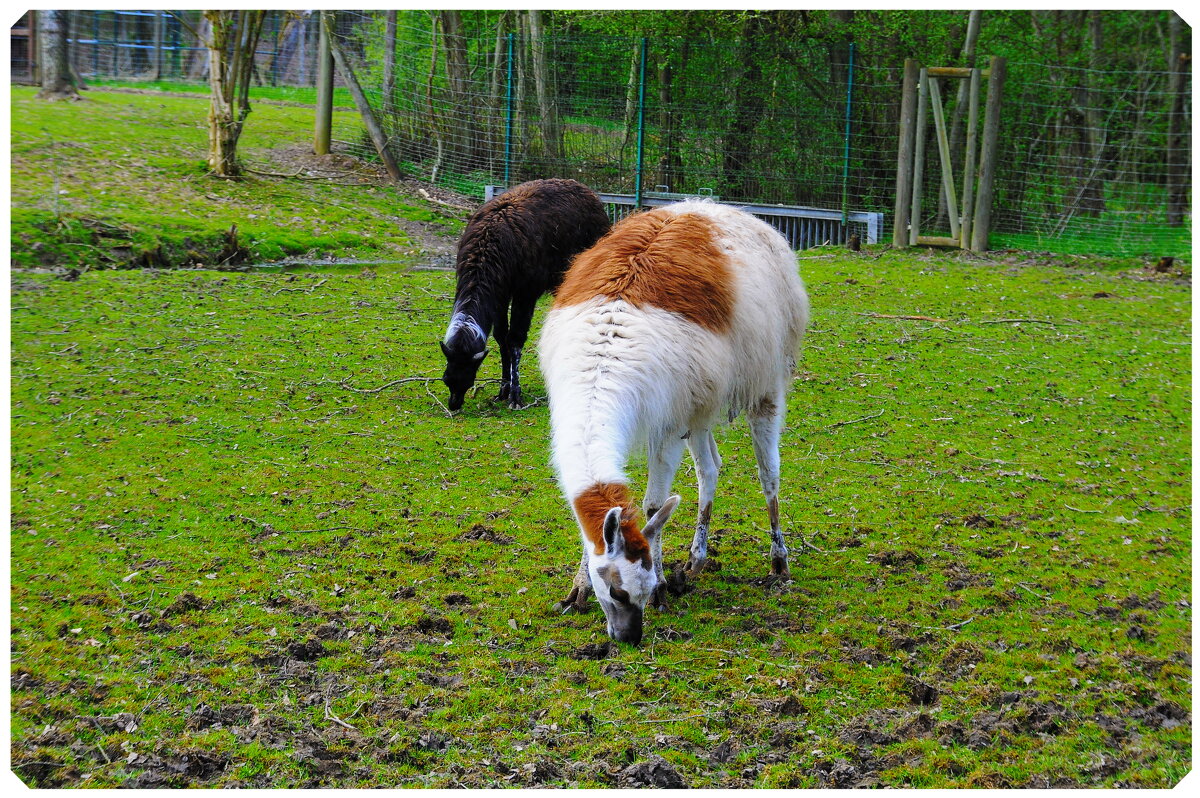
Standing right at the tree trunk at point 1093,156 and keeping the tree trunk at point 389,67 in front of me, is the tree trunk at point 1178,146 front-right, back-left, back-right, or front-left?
back-right

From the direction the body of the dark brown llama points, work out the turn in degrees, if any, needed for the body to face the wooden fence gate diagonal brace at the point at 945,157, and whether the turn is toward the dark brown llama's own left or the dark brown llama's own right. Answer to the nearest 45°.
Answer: approximately 180°

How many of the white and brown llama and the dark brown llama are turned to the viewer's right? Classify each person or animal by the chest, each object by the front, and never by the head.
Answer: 0

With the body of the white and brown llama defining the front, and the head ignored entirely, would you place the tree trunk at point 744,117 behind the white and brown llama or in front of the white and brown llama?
behind

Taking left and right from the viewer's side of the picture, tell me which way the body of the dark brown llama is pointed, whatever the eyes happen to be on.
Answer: facing the viewer and to the left of the viewer

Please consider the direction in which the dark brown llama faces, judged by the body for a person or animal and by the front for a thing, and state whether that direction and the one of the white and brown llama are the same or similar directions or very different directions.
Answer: same or similar directions

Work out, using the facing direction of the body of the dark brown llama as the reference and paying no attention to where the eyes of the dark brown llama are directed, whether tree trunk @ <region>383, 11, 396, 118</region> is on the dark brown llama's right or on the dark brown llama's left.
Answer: on the dark brown llama's right
